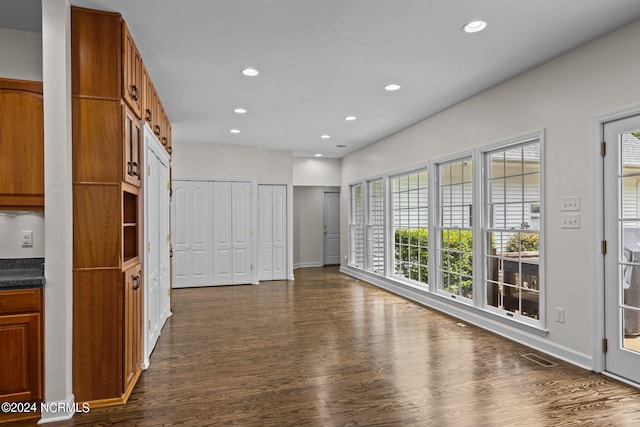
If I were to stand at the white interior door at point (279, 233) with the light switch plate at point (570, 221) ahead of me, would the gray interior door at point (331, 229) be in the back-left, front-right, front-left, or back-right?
back-left

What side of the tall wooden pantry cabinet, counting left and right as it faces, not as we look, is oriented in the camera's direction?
right

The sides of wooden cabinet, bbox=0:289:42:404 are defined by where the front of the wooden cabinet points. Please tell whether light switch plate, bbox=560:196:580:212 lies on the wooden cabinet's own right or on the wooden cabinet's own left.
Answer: on the wooden cabinet's own left

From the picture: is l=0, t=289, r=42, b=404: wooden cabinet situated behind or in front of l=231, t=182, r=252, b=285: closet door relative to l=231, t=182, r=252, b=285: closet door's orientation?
in front

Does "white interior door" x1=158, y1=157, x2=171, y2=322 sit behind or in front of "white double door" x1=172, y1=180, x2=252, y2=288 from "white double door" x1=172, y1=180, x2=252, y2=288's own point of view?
in front

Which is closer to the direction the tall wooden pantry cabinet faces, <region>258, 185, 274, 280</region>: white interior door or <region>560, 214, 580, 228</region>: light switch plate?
the light switch plate

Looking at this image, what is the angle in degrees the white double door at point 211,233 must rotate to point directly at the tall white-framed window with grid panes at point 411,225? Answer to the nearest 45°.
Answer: approximately 45° to its left
